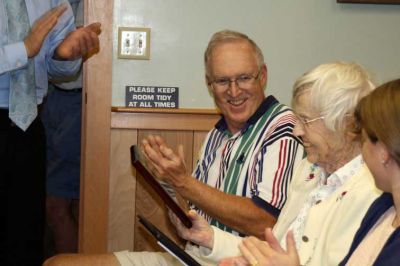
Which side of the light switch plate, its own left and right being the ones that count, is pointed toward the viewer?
front

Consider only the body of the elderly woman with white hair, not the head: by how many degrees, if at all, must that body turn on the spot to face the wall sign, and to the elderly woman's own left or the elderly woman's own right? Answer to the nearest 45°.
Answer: approximately 90° to the elderly woman's own right

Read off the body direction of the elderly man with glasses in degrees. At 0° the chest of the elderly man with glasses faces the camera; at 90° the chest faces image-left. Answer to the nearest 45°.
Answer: approximately 45°

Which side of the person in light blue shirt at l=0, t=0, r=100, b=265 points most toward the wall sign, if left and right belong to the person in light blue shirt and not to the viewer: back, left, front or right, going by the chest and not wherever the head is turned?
left

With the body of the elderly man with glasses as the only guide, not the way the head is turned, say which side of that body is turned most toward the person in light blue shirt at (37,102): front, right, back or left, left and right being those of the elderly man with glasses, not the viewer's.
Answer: front

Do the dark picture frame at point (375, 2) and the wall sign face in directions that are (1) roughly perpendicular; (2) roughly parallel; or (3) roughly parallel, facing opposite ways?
roughly parallel

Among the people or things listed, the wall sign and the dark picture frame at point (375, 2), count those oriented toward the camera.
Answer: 2

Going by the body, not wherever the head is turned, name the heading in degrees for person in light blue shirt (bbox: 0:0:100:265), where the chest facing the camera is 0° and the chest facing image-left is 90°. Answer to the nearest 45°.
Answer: approximately 315°

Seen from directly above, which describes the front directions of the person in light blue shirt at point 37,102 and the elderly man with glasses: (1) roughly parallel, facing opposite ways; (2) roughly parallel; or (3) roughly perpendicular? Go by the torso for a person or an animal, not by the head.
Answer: roughly perpendicular

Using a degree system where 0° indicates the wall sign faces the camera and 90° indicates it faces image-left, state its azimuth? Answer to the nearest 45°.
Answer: approximately 0°

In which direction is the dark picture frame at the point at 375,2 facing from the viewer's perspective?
toward the camera

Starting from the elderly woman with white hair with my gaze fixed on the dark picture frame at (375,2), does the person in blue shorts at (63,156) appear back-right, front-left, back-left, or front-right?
front-left

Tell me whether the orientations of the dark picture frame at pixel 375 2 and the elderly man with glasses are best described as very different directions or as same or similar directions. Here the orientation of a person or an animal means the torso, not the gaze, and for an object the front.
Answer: same or similar directions
